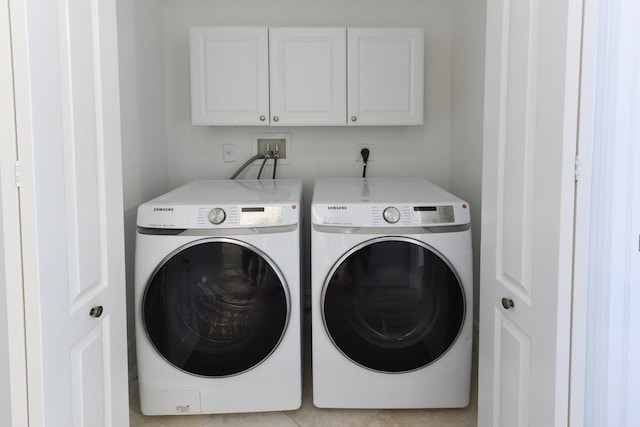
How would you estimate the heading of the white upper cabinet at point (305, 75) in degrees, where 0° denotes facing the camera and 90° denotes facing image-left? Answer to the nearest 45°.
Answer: approximately 0°

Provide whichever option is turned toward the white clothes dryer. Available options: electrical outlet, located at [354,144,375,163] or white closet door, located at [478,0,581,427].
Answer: the electrical outlet

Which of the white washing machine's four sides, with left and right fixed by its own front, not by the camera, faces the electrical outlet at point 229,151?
back

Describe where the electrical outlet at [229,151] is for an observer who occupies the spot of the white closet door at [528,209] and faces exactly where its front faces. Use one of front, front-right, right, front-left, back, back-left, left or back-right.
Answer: right

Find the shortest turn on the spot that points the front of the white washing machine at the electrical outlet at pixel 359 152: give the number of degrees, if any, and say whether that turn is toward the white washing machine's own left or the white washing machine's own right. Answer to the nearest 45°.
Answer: approximately 135° to the white washing machine's own left

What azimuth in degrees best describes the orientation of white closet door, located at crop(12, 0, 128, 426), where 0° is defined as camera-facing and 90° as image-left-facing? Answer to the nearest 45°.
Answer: approximately 315°

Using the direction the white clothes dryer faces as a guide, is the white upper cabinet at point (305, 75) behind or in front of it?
behind

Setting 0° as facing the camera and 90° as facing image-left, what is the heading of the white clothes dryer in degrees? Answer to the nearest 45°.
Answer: approximately 0°
